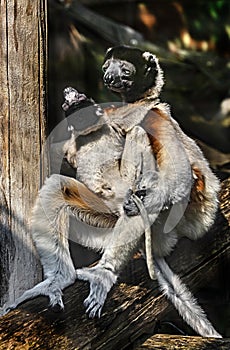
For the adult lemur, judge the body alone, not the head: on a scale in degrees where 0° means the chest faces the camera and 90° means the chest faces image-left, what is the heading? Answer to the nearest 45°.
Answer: approximately 45°

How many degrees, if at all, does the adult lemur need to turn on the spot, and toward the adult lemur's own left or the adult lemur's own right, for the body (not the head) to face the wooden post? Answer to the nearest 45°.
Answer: approximately 45° to the adult lemur's own right
